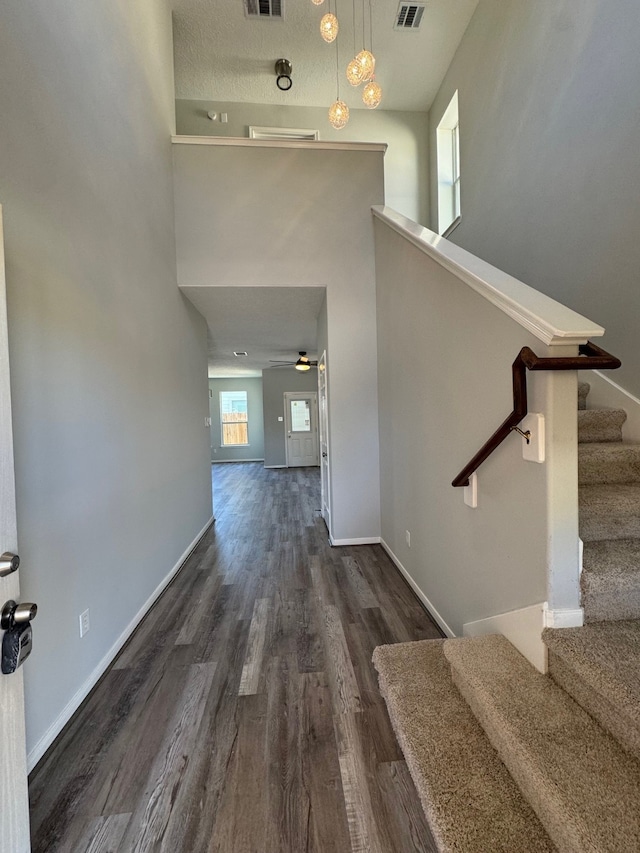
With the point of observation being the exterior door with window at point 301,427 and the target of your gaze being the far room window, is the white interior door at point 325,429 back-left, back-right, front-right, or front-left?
back-left

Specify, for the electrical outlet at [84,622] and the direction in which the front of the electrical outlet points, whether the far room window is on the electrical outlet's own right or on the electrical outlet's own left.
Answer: on the electrical outlet's own left

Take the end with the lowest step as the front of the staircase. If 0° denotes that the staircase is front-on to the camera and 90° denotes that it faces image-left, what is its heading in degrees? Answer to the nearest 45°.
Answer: approximately 45°

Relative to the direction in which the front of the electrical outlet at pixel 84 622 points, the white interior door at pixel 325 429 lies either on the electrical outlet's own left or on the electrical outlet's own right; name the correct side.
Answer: on the electrical outlet's own left

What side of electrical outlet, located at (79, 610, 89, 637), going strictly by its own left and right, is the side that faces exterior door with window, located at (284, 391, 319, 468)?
left

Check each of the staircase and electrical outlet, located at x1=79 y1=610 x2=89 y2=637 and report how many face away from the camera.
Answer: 0

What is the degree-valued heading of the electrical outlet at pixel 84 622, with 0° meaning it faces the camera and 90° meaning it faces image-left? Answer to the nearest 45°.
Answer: approximately 315°

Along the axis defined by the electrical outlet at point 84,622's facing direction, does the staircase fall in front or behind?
in front
